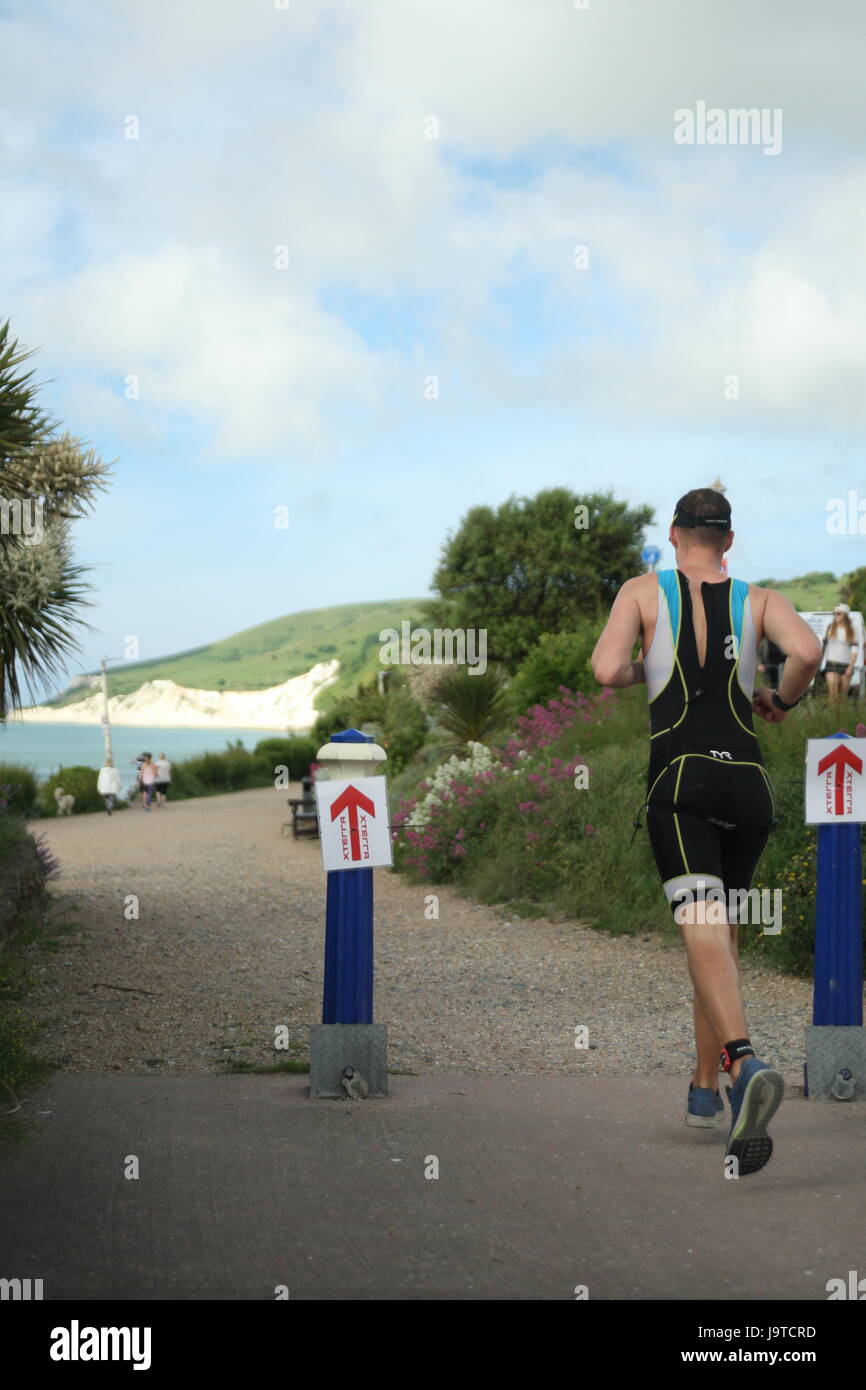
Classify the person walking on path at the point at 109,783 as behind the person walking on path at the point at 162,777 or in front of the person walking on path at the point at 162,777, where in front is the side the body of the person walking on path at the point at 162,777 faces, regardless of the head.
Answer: in front

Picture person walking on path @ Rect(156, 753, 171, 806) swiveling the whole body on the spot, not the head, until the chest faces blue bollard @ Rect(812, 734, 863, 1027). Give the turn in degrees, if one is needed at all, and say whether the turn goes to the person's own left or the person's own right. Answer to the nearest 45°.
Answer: approximately 180°

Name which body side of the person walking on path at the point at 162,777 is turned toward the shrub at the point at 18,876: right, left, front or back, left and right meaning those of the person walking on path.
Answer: back

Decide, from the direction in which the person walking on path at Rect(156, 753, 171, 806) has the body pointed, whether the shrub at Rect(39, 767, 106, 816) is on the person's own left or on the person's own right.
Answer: on the person's own left

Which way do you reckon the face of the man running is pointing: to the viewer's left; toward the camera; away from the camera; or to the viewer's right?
away from the camera

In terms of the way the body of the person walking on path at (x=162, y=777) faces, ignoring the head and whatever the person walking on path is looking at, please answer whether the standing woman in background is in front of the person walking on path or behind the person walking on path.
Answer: in front

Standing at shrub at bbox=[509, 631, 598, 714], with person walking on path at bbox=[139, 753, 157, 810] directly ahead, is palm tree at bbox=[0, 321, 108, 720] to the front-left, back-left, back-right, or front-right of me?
back-left

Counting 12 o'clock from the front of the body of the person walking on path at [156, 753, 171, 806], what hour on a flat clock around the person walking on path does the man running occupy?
The man running is roughly at 6 o'clock from the person walking on path.

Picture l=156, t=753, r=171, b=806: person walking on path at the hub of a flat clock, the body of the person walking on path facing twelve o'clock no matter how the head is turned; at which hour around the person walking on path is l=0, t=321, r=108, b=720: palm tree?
The palm tree is roughly at 6 o'clock from the person walking on path.
